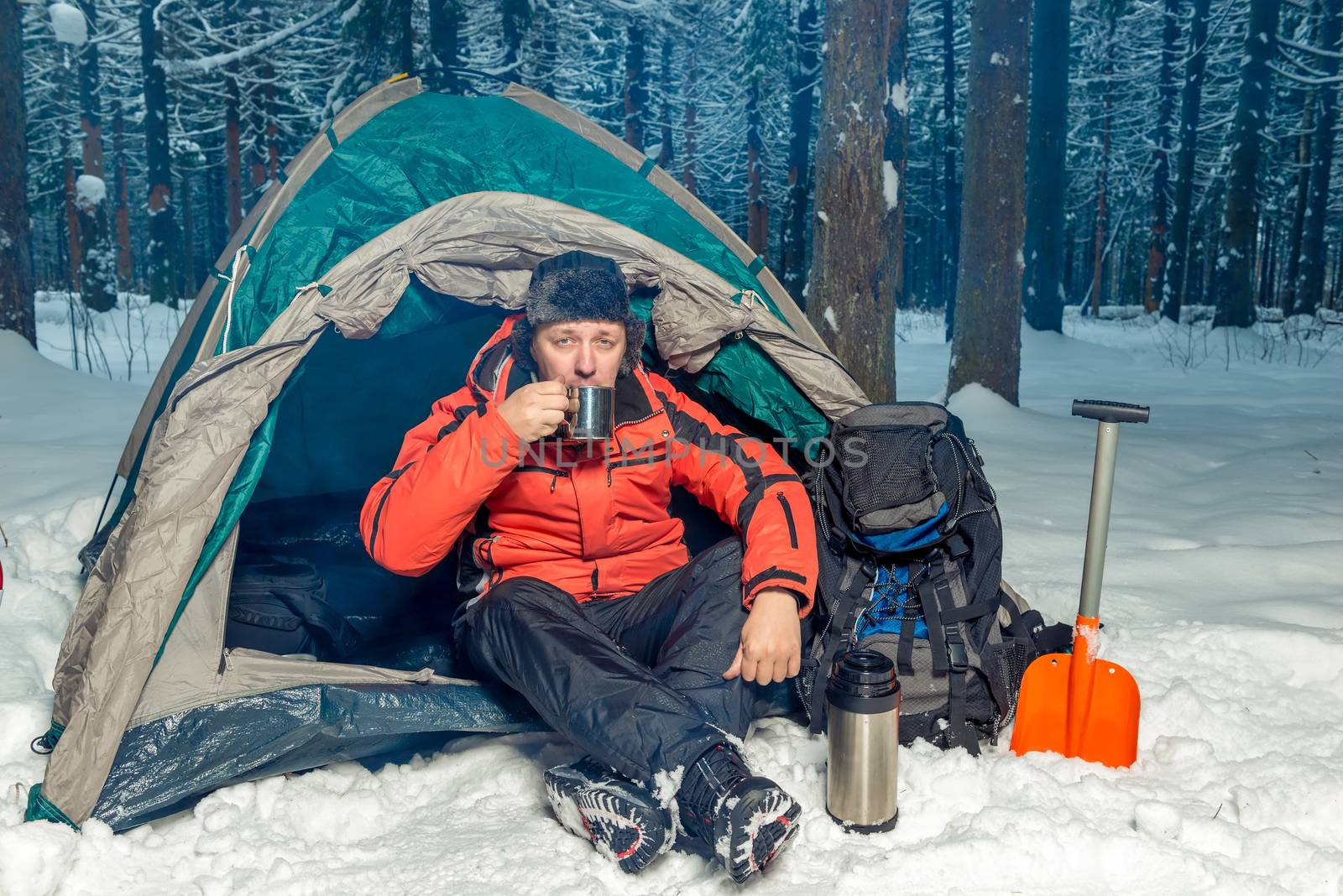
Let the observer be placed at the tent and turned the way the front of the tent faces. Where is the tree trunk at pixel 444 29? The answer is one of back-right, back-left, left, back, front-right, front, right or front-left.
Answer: back

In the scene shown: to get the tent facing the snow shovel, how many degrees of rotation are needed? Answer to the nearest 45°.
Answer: approximately 45° to its left

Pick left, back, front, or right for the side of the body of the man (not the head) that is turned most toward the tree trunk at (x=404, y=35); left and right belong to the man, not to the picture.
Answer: back

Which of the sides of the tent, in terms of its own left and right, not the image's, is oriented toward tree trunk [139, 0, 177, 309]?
back
